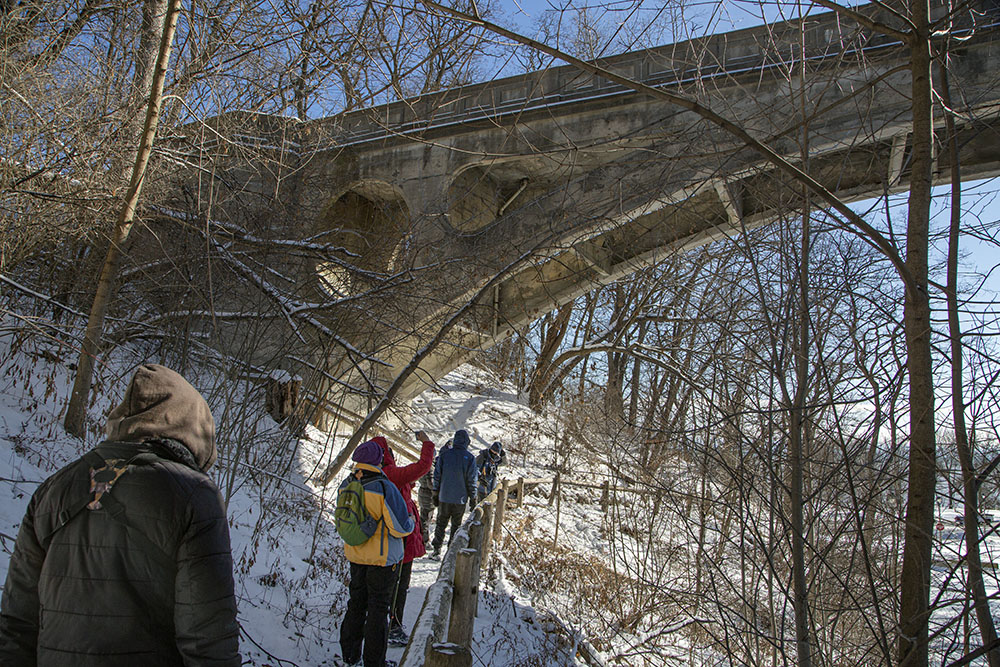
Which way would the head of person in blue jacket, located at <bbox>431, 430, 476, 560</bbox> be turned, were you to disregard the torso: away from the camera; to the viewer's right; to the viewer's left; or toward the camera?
away from the camera

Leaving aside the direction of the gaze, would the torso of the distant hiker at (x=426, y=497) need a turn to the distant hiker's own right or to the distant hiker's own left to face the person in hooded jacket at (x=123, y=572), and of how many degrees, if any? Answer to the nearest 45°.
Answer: approximately 180°

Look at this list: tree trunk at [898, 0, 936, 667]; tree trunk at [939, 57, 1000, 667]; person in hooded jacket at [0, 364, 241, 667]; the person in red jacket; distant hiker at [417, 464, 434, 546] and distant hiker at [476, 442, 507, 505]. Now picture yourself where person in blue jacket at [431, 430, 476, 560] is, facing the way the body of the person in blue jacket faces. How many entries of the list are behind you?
4

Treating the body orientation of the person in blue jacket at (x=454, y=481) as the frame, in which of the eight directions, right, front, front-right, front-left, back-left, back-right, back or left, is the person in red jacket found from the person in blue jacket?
back

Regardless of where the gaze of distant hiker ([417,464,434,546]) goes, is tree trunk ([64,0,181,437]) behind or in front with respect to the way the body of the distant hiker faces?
behind

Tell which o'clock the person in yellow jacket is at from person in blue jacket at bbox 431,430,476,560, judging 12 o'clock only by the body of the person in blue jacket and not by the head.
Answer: The person in yellow jacket is roughly at 6 o'clock from the person in blue jacket.

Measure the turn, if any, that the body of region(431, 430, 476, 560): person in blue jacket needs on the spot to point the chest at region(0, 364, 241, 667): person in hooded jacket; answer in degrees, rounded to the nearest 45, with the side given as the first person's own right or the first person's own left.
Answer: approximately 180°

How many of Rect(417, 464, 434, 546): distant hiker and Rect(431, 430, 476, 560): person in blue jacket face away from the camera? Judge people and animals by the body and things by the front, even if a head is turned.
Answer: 2

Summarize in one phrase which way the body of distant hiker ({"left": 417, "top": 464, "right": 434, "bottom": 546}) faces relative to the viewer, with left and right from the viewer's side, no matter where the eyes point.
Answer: facing away from the viewer

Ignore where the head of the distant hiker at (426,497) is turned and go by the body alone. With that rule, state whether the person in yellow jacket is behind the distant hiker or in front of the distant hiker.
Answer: behind

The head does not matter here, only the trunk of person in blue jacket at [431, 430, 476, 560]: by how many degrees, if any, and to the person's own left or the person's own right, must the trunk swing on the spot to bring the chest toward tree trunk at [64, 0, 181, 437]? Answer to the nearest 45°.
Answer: approximately 135° to the person's own left

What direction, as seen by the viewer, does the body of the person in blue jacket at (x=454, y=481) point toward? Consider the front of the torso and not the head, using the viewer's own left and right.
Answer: facing away from the viewer

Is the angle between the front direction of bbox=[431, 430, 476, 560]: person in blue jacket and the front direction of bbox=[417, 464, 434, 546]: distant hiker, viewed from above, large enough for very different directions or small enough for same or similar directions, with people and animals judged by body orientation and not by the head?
same or similar directions

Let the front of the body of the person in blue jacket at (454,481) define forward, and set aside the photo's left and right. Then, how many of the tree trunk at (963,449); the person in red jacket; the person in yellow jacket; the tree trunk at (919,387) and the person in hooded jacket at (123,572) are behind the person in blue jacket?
5
